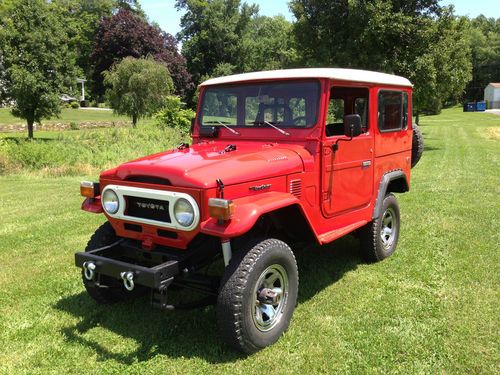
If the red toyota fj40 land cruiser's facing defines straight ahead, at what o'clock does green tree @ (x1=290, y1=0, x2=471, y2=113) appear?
The green tree is roughly at 5 o'clock from the red toyota fj40 land cruiser.

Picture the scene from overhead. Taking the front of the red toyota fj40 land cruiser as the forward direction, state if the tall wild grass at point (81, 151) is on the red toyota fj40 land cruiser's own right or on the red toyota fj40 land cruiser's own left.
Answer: on the red toyota fj40 land cruiser's own right

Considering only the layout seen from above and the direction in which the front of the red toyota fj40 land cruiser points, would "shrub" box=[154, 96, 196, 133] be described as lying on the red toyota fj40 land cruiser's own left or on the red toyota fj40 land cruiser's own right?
on the red toyota fj40 land cruiser's own right

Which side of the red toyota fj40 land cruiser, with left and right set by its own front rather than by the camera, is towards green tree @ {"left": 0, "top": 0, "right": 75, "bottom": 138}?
right

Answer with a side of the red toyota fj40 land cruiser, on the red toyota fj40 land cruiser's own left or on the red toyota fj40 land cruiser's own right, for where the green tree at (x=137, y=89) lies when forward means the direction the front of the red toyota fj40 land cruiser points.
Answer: on the red toyota fj40 land cruiser's own right

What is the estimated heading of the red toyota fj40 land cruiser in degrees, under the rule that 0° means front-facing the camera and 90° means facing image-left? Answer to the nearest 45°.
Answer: approximately 45°
